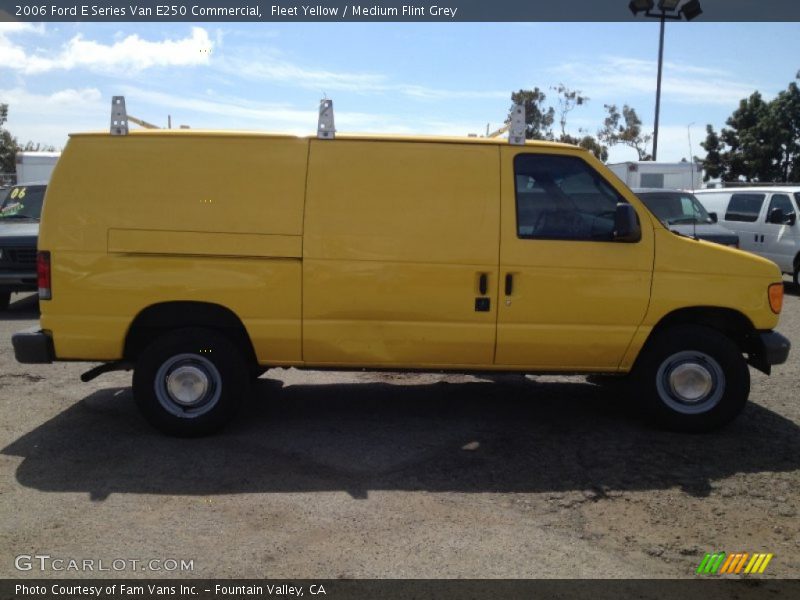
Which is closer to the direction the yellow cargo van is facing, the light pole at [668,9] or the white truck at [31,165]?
the light pole

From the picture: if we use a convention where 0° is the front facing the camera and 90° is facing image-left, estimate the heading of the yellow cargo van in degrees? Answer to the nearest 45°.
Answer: approximately 270°

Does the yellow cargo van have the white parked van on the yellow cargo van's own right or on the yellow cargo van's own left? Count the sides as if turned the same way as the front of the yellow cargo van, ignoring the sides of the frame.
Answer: on the yellow cargo van's own left

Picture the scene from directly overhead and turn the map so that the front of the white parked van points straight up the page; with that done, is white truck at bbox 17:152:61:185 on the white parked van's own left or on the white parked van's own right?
on the white parked van's own right
